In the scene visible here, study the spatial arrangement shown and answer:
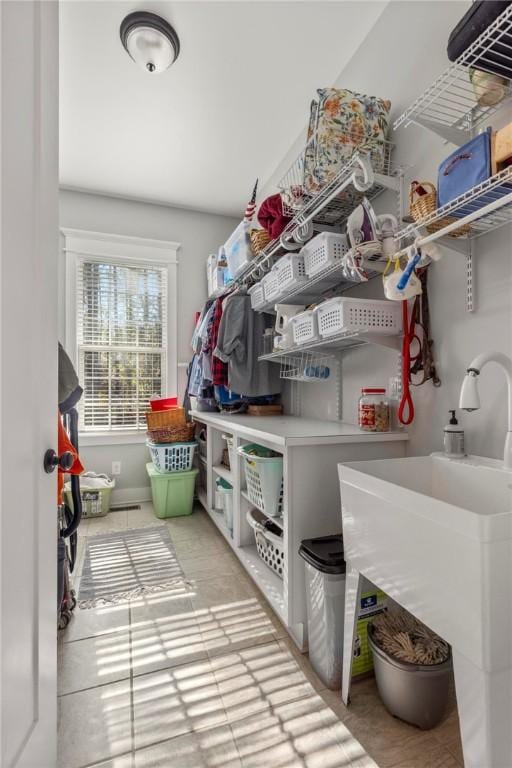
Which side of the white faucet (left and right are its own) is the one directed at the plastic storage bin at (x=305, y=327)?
right

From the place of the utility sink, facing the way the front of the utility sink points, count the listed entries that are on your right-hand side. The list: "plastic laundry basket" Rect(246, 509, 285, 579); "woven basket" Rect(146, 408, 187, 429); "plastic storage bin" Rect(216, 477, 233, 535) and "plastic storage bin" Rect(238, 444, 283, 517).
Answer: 4

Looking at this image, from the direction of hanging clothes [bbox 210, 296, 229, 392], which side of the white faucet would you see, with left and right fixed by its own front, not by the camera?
right

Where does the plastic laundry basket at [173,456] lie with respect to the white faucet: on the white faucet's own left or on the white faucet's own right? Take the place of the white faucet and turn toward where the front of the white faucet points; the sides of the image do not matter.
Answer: on the white faucet's own right

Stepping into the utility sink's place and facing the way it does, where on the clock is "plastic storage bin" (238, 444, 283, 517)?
The plastic storage bin is roughly at 3 o'clock from the utility sink.

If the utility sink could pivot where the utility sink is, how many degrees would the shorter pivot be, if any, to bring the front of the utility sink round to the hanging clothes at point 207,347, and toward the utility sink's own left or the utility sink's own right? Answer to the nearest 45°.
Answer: approximately 90° to the utility sink's own right

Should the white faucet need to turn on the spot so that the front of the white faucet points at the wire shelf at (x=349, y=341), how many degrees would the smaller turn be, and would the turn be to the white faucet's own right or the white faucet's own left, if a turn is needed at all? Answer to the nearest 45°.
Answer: approximately 90° to the white faucet's own right

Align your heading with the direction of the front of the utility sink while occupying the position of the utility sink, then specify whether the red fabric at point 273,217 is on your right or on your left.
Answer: on your right
